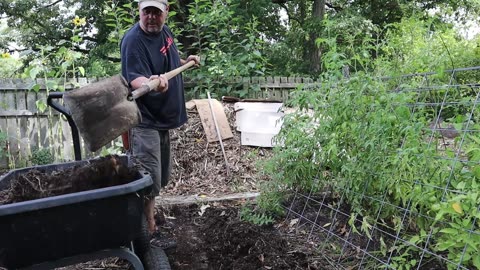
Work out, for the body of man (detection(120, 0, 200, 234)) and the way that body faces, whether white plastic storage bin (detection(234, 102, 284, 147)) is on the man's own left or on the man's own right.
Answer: on the man's own left

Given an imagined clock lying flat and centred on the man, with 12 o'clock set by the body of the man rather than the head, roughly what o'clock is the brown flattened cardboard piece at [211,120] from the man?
The brown flattened cardboard piece is roughly at 8 o'clock from the man.

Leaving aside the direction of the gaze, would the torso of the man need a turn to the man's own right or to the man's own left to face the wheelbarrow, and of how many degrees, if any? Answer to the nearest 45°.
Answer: approximately 45° to the man's own right

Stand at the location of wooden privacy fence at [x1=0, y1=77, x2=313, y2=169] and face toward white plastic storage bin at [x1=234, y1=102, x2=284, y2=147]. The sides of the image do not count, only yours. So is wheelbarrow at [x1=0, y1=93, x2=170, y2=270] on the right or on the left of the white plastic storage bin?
right

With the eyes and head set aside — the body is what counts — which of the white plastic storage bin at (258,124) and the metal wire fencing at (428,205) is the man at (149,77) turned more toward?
the metal wire fencing
